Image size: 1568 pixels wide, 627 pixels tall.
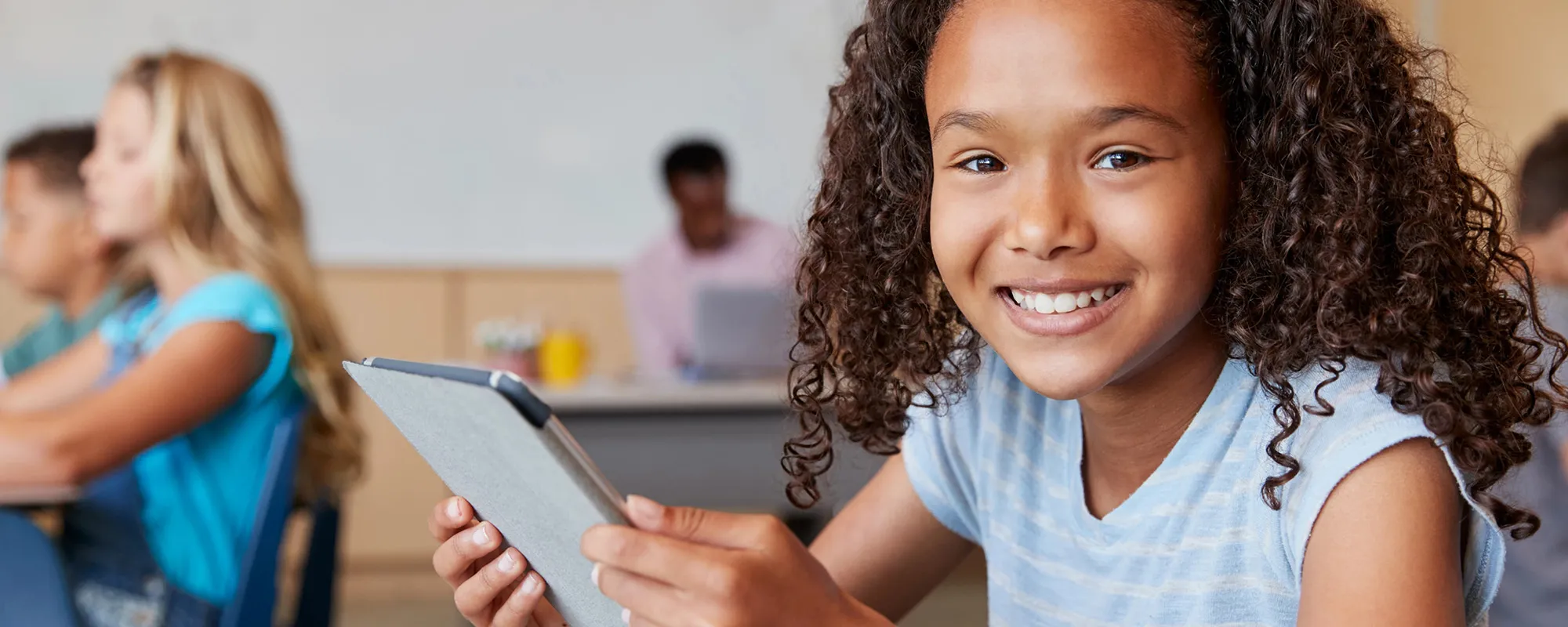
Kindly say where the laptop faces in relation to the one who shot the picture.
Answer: facing away from the viewer

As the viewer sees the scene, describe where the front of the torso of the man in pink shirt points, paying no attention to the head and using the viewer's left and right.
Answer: facing the viewer

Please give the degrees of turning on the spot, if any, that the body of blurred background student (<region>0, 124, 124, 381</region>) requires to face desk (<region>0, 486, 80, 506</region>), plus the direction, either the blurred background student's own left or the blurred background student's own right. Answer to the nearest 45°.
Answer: approximately 90° to the blurred background student's own left

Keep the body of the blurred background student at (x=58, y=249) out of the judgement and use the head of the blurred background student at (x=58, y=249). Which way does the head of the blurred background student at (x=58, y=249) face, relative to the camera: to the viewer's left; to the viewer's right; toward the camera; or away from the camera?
to the viewer's left

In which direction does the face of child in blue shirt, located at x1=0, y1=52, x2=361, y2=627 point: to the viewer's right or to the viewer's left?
to the viewer's left

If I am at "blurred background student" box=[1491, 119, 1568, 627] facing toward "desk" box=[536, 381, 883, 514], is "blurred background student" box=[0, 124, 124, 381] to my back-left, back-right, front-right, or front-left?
front-left

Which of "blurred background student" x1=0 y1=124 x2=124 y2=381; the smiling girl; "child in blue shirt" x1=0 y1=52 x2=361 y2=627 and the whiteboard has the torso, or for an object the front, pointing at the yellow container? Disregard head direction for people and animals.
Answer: the whiteboard

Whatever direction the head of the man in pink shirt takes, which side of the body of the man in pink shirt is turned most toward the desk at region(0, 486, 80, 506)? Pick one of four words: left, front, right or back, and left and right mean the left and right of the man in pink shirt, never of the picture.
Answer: front

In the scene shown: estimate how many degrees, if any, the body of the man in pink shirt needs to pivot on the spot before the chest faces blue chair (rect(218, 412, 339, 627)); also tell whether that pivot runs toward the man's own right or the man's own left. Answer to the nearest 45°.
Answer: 0° — they already face it

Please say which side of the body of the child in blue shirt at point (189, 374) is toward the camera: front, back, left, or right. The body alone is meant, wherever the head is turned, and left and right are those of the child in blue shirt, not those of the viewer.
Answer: left

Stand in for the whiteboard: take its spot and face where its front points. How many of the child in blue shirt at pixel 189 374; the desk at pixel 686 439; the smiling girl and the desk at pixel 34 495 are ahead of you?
4

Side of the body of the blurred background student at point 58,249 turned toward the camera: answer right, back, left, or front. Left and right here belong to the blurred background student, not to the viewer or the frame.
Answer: left

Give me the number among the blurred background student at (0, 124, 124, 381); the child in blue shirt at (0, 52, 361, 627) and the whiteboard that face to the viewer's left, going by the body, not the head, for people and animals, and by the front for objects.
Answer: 2
